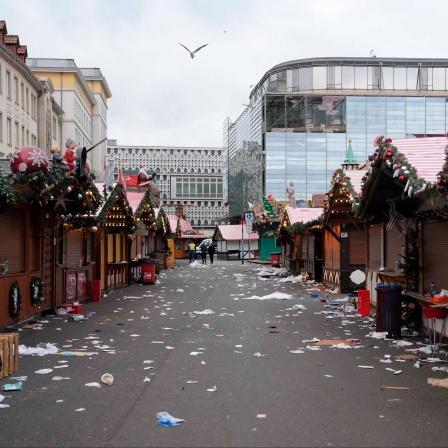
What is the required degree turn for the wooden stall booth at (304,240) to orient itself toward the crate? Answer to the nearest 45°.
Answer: approximately 45° to its left

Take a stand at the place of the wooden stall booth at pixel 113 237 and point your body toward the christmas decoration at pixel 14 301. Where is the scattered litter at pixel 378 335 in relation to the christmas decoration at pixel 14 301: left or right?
left

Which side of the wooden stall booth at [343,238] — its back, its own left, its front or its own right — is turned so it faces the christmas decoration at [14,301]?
front

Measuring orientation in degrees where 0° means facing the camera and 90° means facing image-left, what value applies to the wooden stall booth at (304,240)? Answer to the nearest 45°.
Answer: approximately 45°

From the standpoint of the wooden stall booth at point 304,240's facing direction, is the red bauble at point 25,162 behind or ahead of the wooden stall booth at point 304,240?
ahead

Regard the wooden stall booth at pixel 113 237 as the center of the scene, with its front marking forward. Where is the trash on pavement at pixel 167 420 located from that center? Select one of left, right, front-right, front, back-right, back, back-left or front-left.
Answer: front-right

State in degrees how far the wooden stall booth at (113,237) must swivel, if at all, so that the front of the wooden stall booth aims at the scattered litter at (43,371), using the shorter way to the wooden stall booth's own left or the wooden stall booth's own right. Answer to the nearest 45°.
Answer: approximately 45° to the wooden stall booth's own right

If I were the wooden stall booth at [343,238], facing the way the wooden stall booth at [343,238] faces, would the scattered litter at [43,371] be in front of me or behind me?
in front

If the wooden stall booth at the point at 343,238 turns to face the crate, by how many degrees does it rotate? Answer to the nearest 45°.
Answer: approximately 45° to its left

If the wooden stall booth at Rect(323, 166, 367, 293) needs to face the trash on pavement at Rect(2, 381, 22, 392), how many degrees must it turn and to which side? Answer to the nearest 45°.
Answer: approximately 45° to its left

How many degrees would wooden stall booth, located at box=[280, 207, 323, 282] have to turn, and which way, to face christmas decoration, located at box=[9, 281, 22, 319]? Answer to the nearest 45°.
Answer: approximately 45° to its left
